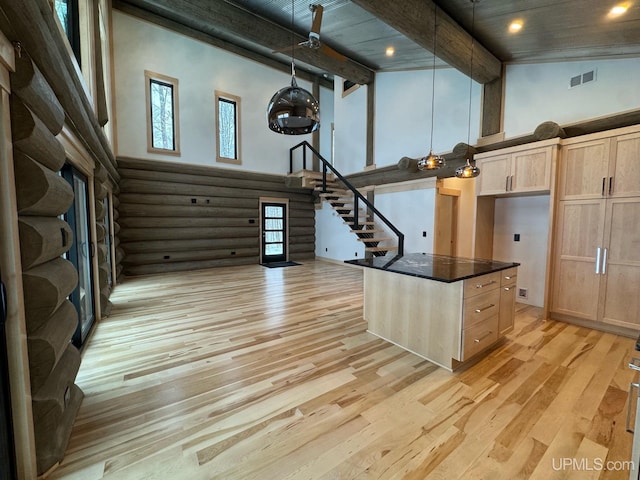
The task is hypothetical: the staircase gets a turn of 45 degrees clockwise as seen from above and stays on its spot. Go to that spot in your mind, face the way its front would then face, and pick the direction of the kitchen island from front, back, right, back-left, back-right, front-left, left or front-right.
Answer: front

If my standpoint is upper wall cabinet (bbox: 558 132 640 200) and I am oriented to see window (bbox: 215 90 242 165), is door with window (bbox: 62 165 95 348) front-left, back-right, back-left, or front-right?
front-left

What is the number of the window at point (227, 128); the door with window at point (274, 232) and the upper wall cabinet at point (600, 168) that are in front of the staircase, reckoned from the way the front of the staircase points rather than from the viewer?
1

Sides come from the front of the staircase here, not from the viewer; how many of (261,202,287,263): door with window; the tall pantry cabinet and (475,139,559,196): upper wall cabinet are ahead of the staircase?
2

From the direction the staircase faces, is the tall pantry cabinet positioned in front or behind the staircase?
in front

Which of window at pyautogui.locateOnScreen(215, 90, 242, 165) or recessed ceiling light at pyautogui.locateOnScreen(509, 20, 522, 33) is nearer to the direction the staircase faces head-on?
the recessed ceiling light

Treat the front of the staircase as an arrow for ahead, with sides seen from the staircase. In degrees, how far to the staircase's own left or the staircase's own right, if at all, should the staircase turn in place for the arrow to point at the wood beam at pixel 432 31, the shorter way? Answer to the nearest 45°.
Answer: approximately 45° to the staircase's own right

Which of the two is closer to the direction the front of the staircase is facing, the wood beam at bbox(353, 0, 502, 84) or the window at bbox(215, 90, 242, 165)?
the wood beam

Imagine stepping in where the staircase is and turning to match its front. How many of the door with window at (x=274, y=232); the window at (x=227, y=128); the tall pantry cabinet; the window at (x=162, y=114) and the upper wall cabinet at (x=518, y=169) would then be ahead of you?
2

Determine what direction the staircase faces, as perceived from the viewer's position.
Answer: facing the viewer and to the right of the viewer

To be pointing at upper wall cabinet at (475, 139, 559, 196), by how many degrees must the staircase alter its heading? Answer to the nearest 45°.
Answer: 0° — it already faces it

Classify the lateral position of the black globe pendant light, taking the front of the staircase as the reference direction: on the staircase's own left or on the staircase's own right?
on the staircase's own right

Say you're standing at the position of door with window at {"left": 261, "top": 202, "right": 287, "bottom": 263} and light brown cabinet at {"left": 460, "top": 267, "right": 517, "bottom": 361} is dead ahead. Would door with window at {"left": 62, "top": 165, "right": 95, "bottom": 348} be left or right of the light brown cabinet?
right

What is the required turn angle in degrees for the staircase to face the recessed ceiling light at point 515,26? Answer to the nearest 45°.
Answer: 0° — it already faces it
